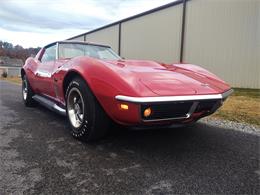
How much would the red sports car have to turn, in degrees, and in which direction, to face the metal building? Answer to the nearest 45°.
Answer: approximately 135° to its left

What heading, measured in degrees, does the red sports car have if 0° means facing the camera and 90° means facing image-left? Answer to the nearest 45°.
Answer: approximately 315°
